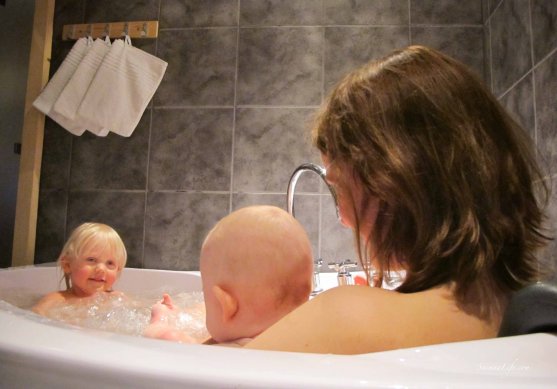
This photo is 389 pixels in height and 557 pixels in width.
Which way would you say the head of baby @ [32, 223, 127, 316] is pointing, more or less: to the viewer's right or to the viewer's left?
to the viewer's right

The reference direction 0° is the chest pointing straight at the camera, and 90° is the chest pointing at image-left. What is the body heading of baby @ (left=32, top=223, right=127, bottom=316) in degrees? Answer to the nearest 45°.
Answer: approximately 315°

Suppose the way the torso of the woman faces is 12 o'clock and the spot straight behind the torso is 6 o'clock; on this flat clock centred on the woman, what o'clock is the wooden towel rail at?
The wooden towel rail is roughly at 12 o'clock from the woman.

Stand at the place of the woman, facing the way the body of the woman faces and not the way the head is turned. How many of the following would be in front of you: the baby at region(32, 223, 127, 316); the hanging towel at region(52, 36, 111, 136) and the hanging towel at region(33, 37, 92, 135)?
3

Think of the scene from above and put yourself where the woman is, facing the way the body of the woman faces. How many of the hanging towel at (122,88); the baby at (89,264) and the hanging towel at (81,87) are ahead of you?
3

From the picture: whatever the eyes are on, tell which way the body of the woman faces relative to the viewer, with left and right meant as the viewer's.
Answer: facing away from the viewer and to the left of the viewer
